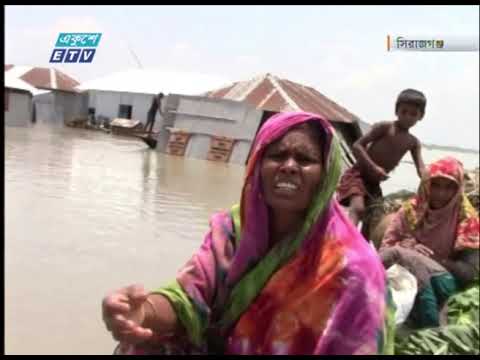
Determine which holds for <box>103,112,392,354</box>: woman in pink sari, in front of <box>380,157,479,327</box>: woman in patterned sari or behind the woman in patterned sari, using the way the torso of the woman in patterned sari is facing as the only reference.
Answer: in front

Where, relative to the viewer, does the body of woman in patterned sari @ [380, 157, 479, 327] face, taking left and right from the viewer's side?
facing the viewer

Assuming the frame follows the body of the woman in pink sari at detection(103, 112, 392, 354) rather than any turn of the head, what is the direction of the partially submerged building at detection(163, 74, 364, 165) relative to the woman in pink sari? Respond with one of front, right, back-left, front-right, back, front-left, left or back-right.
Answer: back

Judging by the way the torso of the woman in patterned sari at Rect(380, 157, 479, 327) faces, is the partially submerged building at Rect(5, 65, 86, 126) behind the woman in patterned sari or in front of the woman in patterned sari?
behind

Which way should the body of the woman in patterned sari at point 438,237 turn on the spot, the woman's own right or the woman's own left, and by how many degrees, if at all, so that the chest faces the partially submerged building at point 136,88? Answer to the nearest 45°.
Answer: approximately 135° to the woman's own right

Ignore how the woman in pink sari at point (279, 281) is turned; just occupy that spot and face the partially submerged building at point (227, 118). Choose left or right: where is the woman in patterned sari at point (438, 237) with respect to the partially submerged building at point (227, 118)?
right

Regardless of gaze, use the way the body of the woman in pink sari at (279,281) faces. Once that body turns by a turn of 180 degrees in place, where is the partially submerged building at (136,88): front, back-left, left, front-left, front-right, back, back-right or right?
front

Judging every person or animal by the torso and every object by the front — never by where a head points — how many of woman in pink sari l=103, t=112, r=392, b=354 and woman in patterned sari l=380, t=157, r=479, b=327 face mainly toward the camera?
2

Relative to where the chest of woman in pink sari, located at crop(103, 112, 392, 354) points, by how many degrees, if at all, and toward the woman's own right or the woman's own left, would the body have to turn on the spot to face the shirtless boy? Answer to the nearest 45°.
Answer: approximately 180°

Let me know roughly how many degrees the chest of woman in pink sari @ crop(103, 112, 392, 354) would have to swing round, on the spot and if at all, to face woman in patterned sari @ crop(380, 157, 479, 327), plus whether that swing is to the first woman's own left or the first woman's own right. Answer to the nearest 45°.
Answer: approximately 135° to the first woman's own left
